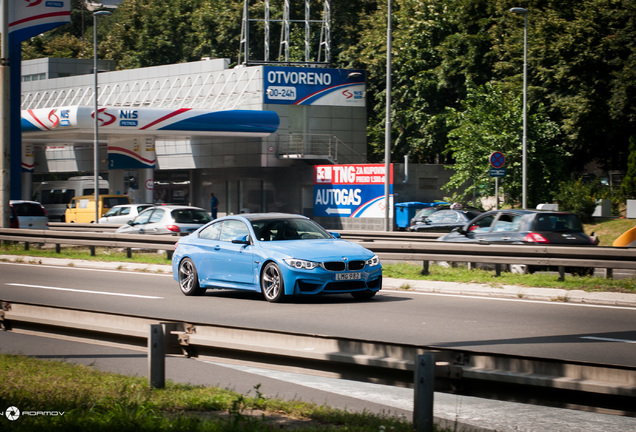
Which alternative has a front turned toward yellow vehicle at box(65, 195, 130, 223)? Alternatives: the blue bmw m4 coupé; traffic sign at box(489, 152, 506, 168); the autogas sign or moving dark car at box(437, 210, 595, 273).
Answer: the moving dark car

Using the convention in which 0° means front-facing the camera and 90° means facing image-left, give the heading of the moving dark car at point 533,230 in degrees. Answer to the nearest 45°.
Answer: approximately 135°

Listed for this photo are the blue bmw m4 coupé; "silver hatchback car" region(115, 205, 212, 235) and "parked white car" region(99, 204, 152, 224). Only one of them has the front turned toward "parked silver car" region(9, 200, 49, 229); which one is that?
"silver hatchback car" region(115, 205, 212, 235)

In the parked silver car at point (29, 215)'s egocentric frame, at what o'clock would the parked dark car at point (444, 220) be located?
The parked dark car is roughly at 5 o'clock from the parked silver car.

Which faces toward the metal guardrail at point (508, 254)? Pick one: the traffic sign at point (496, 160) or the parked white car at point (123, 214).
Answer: the traffic sign

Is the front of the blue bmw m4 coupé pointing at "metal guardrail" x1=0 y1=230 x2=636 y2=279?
no

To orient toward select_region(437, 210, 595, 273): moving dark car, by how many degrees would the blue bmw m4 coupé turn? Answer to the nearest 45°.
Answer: approximately 90° to its left

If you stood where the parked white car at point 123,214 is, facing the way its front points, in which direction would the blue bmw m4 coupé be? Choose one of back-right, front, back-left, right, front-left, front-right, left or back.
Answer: back-left

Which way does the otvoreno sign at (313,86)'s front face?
toward the camera

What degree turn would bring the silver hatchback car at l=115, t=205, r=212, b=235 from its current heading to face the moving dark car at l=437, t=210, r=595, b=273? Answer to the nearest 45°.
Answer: approximately 180°

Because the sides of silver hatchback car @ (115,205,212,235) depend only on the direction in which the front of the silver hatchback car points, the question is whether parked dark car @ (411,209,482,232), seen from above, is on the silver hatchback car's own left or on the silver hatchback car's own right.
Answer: on the silver hatchback car's own right

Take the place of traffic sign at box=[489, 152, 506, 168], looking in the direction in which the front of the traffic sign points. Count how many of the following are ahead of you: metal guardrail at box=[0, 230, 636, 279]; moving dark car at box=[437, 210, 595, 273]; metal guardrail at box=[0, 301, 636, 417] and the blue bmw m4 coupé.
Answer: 4

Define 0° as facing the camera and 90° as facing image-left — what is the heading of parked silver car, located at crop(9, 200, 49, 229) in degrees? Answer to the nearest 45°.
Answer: approximately 135°

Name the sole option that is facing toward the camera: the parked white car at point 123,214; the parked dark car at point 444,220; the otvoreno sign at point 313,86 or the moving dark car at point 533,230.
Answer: the otvoreno sign

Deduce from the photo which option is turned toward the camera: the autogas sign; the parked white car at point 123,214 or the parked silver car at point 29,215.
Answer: the autogas sign

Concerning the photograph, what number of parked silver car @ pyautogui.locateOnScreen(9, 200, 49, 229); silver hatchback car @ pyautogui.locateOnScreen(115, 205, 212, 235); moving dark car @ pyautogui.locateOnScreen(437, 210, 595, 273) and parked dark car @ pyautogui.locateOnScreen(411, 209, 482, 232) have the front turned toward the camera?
0

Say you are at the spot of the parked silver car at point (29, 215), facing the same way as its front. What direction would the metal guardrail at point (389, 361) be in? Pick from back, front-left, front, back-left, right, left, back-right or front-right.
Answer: back-left

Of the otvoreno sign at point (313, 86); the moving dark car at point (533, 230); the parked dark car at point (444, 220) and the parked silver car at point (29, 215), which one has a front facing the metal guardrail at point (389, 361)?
the otvoreno sign

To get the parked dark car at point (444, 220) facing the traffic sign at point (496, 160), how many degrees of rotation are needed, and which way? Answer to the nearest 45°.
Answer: approximately 180°

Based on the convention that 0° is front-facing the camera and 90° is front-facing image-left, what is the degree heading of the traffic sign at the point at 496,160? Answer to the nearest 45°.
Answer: approximately 0°
